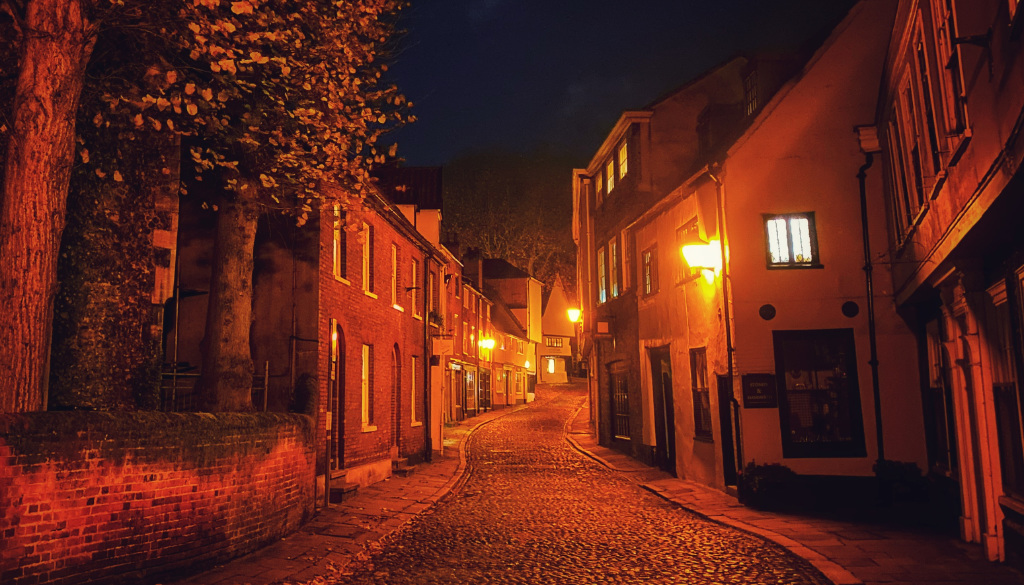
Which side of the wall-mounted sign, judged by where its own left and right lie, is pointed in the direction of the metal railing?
right

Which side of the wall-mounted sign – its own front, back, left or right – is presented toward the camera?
front

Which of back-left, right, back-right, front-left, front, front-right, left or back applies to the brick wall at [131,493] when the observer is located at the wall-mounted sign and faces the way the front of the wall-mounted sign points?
front-right
